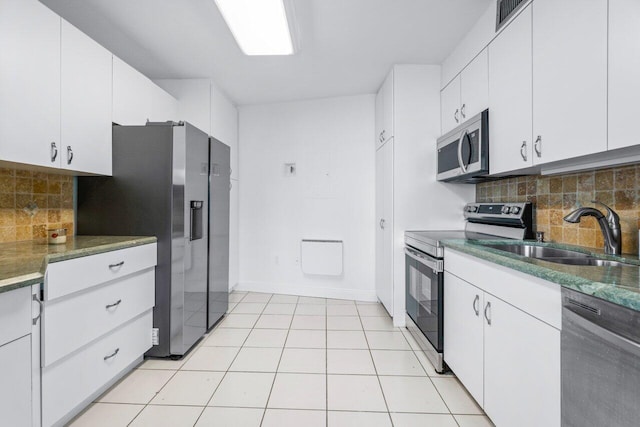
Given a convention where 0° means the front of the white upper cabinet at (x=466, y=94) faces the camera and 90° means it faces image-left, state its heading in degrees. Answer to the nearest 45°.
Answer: approximately 45°

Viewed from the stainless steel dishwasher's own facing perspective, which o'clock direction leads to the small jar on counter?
The small jar on counter is roughly at 1 o'clock from the stainless steel dishwasher.

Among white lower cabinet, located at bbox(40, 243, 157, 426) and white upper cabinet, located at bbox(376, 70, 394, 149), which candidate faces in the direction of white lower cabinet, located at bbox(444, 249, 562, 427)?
white lower cabinet, located at bbox(40, 243, 157, 426)

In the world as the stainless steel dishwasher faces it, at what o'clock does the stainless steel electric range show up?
The stainless steel electric range is roughly at 3 o'clock from the stainless steel dishwasher.

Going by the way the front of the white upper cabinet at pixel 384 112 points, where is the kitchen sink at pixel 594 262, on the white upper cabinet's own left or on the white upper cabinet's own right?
on the white upper cabinet's own left

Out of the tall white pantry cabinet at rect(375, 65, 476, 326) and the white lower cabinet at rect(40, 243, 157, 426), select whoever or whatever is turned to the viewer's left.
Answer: the tall white pantry cabinet

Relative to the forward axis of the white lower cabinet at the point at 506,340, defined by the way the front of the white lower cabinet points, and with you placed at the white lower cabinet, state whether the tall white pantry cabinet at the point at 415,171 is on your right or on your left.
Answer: on your right

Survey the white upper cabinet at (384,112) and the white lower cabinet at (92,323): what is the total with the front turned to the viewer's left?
1

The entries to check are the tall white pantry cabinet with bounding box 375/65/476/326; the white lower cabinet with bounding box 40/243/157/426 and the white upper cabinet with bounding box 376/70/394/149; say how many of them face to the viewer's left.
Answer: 2

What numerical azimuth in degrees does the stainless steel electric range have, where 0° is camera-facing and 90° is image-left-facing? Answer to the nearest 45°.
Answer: approximately 45°

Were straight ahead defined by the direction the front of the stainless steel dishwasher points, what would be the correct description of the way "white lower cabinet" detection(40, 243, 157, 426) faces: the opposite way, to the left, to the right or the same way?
the opposite way
